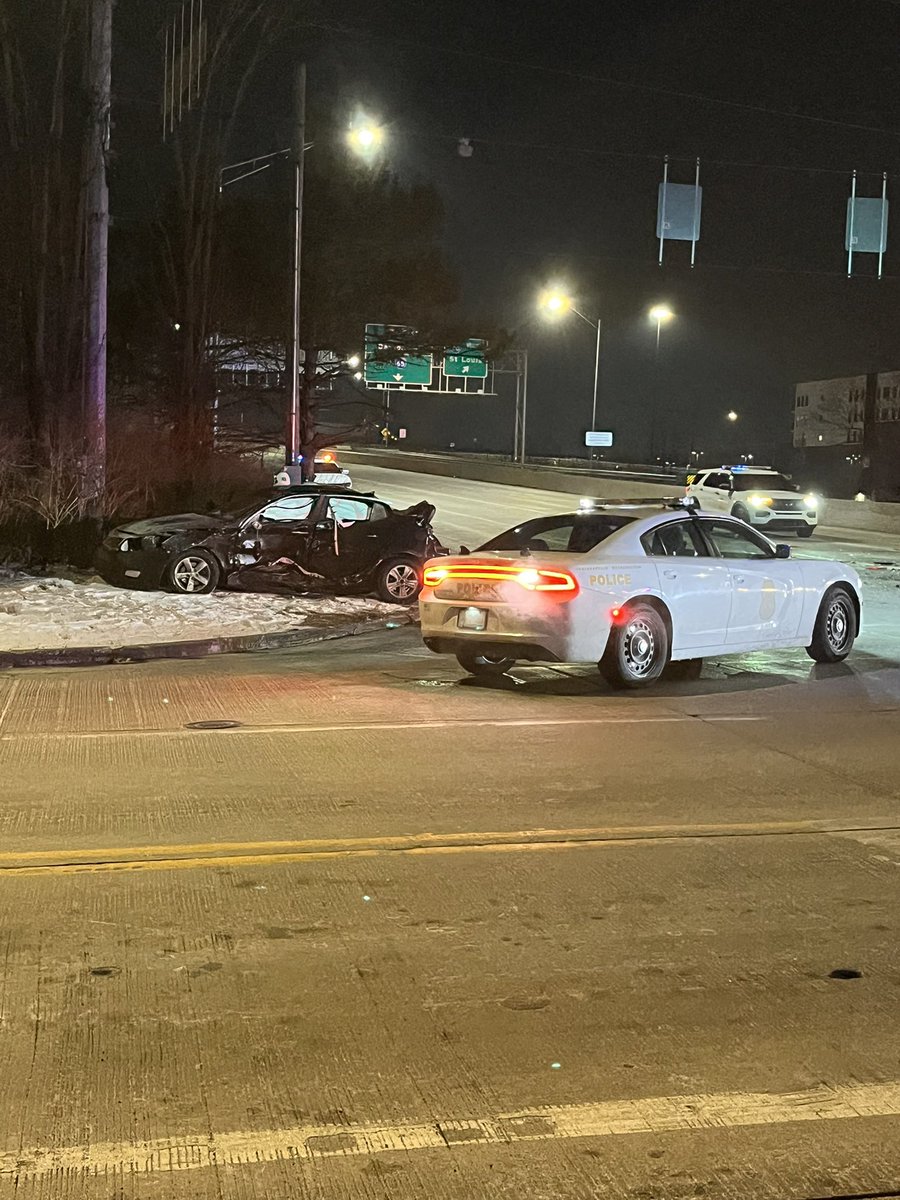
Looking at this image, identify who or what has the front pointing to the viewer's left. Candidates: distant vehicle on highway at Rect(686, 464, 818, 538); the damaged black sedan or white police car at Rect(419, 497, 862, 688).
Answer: the damaged black sedan

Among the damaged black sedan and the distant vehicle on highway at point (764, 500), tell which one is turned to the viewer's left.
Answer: the damaged black sedan

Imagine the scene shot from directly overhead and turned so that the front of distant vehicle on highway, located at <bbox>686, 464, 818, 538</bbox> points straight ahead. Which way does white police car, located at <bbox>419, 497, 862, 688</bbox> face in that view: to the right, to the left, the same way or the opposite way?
to the left

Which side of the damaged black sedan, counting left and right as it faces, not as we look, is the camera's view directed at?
left

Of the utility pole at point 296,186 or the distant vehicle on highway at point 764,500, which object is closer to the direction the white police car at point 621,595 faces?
the distant vehicle on highway

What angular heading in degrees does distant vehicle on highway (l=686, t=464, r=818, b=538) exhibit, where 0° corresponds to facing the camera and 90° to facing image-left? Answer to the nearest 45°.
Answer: approximately 315°

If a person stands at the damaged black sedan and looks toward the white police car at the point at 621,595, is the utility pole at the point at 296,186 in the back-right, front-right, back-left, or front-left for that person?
back-left

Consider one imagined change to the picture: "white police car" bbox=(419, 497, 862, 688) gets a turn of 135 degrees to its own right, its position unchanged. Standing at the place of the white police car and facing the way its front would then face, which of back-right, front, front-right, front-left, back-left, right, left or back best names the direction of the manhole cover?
front-right

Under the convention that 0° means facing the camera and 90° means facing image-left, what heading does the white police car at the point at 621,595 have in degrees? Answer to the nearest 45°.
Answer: approximately 225°

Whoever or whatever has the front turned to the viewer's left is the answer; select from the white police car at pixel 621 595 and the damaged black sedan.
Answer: the damaged black sedan

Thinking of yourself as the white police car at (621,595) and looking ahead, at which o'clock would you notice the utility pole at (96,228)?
The utility pole is roughly at 9 o'clock from the white police car.
